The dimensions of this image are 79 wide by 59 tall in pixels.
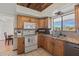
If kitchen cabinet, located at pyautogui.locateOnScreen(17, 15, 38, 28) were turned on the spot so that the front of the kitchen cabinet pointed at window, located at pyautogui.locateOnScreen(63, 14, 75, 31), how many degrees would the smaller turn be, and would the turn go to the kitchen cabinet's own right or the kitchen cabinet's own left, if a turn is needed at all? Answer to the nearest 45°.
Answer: approximately 45° to the kitchen cabinet's own left

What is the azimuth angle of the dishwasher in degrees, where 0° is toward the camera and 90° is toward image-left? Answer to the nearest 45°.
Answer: approximately 45°

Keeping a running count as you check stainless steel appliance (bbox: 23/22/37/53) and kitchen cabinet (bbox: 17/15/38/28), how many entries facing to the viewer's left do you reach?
0

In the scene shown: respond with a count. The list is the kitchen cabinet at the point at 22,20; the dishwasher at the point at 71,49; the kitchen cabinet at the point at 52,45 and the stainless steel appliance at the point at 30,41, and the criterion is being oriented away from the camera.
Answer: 0

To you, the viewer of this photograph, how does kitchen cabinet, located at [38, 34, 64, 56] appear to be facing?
facing the viewer and to the left of the viewer

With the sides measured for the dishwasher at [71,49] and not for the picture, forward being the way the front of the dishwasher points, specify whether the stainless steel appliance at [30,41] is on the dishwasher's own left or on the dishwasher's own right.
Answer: on the dishwasher's own right

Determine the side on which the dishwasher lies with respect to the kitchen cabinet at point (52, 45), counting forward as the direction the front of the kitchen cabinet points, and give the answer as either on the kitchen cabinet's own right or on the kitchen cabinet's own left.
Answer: on the kitchen cabinet's own left

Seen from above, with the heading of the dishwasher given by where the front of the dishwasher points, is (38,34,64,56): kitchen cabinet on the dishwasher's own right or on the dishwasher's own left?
on the dishwasher's own right

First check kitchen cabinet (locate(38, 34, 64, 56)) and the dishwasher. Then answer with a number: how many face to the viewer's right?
0

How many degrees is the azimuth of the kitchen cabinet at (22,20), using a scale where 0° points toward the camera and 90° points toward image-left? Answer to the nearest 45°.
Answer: approximately 315°
